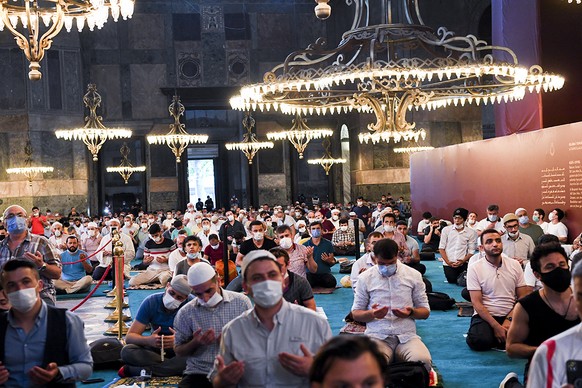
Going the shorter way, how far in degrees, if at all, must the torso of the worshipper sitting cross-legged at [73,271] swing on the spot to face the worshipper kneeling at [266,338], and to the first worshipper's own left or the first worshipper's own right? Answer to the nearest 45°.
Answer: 0° — they already face them

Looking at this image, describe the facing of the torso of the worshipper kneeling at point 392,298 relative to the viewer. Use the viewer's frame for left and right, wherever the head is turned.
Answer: facing the viewer

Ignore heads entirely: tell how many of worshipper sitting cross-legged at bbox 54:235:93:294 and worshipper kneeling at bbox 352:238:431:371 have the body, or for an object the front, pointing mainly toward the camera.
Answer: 2

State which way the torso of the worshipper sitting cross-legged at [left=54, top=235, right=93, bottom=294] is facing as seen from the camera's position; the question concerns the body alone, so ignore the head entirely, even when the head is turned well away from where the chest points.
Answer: toward the camera

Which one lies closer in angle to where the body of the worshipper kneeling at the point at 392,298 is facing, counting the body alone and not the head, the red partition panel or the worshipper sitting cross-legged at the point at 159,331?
the worshipper sitting cross-legged
